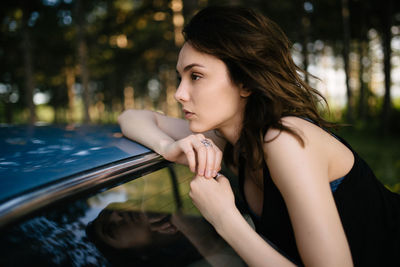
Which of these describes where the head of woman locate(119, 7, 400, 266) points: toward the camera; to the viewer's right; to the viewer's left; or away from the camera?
to the viewer's left

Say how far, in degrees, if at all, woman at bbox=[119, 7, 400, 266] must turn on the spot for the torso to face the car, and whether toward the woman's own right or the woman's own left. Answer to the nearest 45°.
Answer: approximately 45° to the woman's own left

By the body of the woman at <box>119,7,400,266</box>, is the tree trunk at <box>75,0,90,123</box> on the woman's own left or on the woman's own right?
on the woman's own right

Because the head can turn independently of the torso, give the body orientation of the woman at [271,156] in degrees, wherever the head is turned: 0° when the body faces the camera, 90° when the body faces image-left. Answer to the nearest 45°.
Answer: approximately 90°
